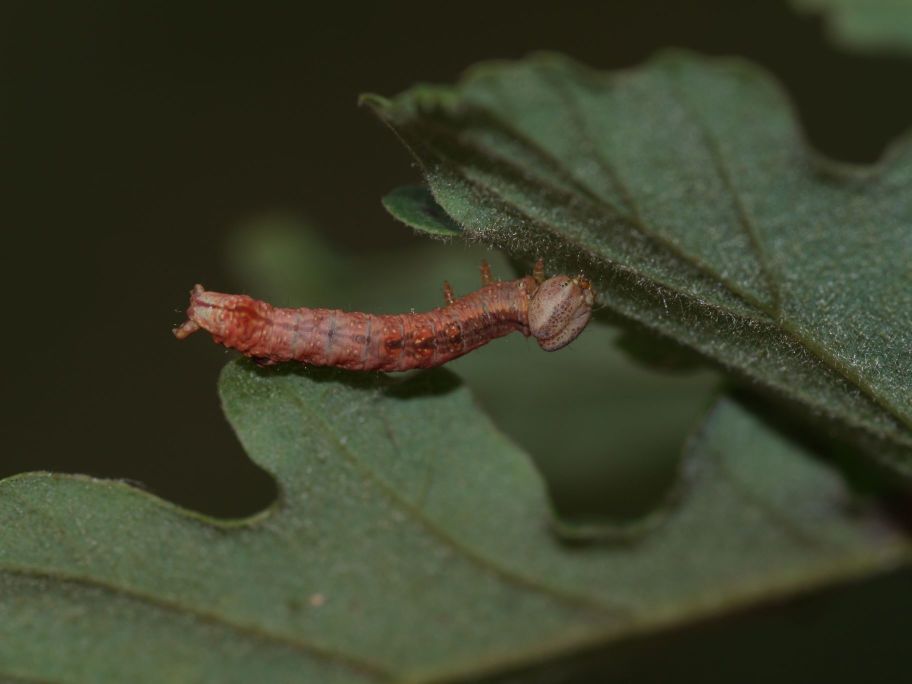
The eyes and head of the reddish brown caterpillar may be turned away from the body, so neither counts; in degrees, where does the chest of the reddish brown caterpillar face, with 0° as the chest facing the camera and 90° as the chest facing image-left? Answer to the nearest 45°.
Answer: approximately 270°

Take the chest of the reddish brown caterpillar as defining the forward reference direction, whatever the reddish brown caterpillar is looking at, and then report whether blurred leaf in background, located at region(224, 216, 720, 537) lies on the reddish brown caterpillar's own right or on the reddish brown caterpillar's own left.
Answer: on the reddish brown caterpillar's own left

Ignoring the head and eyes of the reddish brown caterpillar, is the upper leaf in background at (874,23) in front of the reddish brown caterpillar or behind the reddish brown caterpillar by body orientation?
in front
